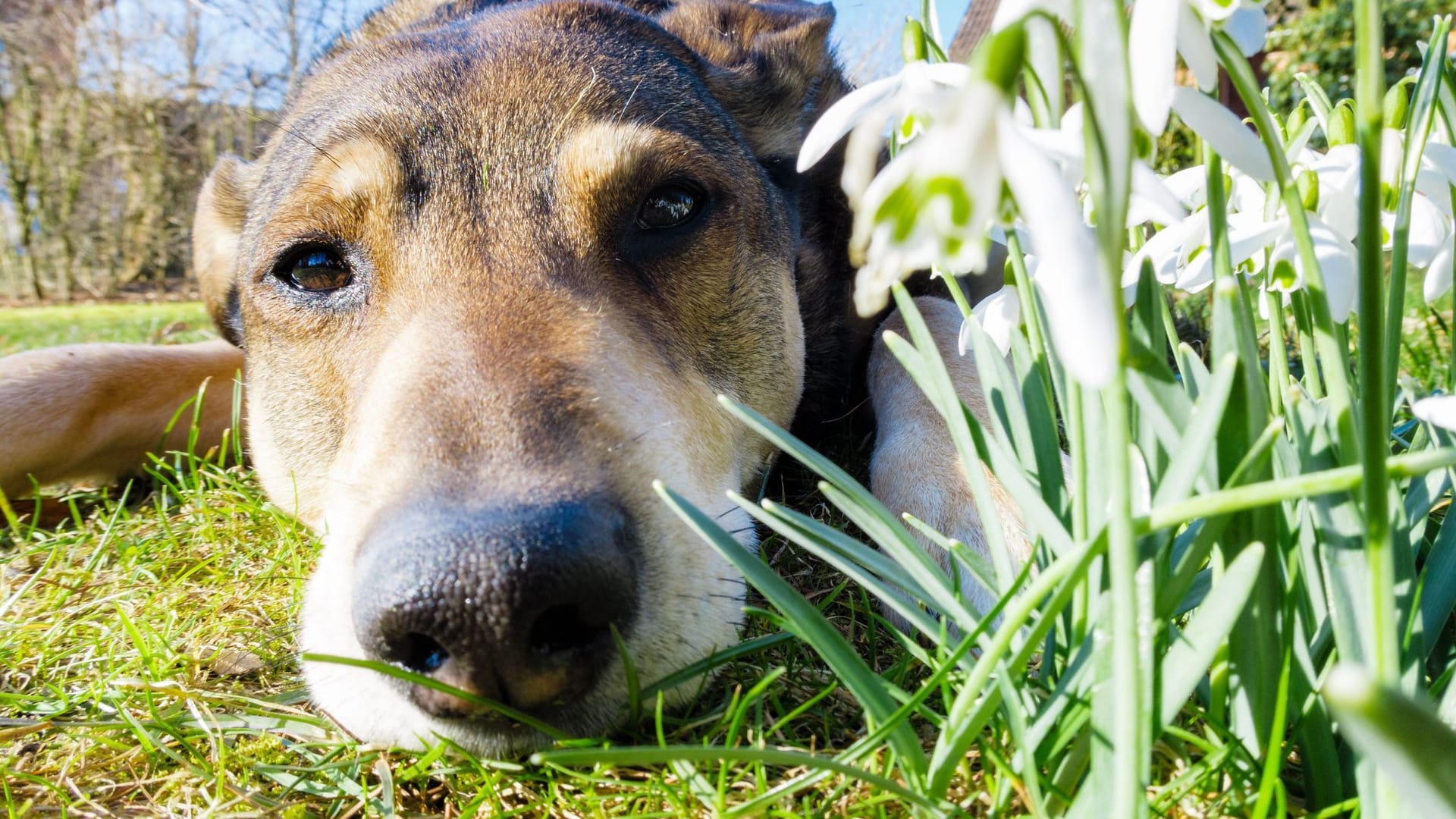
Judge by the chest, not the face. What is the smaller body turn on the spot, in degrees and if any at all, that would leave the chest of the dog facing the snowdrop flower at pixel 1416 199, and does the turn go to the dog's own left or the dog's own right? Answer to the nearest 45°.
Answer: approximately 45° to the dog's own left

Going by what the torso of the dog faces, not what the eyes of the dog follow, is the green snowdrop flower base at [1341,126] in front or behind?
in front

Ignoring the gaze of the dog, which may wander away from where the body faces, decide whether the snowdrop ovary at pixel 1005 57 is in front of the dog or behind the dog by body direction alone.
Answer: in front

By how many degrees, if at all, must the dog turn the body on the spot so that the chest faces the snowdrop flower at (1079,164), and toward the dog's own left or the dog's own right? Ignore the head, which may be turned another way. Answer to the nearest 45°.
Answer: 0° — it already faces it

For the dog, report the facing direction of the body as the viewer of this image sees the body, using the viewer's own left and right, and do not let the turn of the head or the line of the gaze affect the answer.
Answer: facing the viewer
